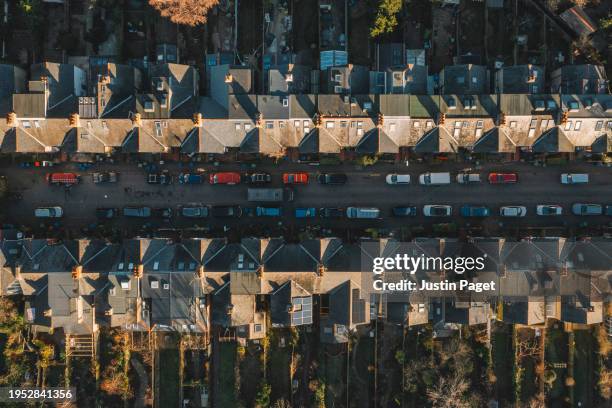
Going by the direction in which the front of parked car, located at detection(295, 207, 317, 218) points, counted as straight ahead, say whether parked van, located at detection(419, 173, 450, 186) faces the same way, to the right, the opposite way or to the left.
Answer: the opposite way

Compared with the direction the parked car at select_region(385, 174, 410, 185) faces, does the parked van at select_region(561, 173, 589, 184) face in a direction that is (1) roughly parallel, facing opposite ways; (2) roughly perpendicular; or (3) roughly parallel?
roughly parallel

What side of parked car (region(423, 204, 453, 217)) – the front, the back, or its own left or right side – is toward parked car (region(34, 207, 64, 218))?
front

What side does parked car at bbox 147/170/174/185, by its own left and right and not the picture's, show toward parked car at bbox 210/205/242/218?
front

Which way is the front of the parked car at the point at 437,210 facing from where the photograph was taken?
facing to the left of the viewer
